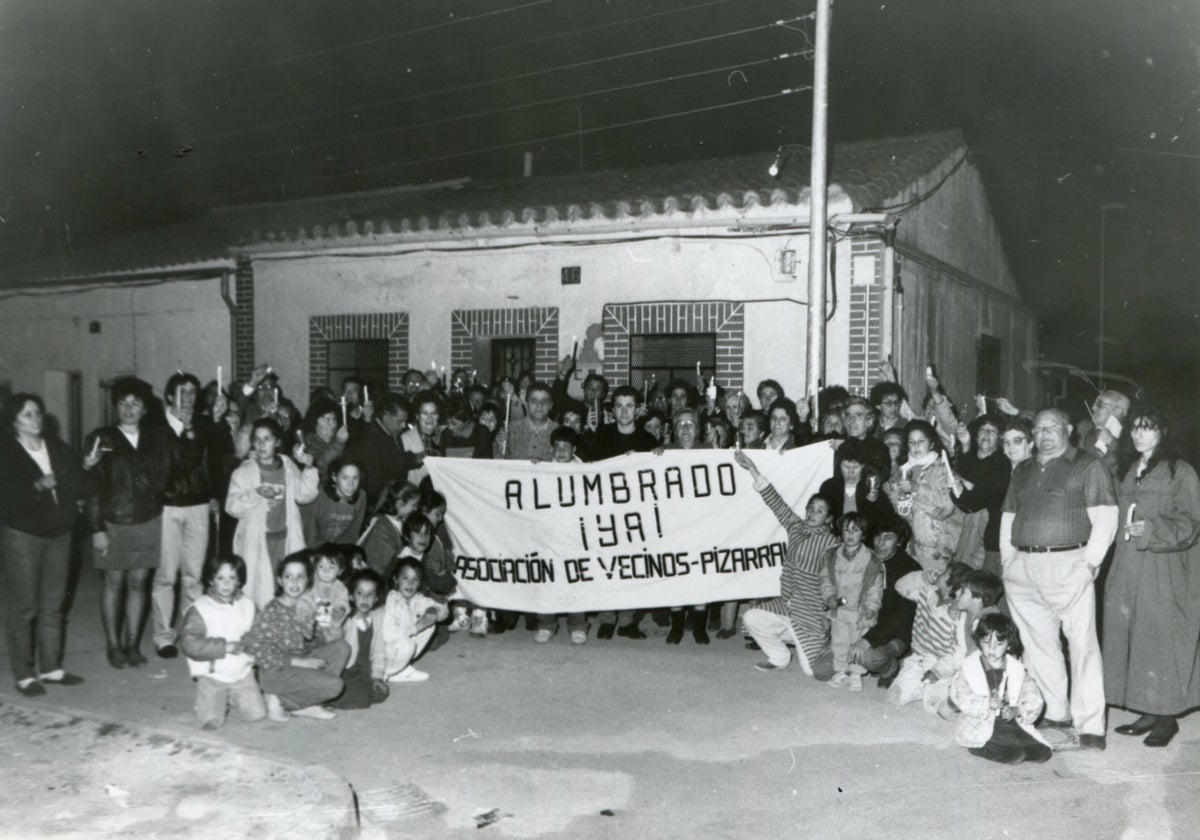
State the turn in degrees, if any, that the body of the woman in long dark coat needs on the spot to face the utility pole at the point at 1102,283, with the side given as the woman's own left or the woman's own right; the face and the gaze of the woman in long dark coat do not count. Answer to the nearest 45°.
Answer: approximately 135° to the woman's own right

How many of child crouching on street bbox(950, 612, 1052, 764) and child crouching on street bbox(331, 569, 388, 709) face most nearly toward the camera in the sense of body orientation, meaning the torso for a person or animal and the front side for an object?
2

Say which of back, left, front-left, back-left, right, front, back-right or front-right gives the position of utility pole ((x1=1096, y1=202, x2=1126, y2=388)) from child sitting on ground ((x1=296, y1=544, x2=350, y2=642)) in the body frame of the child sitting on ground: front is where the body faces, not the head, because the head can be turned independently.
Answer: back-left

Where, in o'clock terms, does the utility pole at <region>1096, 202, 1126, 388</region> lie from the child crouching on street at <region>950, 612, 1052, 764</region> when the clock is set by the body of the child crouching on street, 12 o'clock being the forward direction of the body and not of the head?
The utility pole is roughly at 6 o'clock from the child crouching on street.

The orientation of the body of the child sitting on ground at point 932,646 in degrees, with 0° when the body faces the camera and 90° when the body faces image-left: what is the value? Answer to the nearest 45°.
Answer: approximately 45°

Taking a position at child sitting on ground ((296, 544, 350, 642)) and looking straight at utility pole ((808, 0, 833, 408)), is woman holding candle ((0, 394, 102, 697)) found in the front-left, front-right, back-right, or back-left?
back-left
